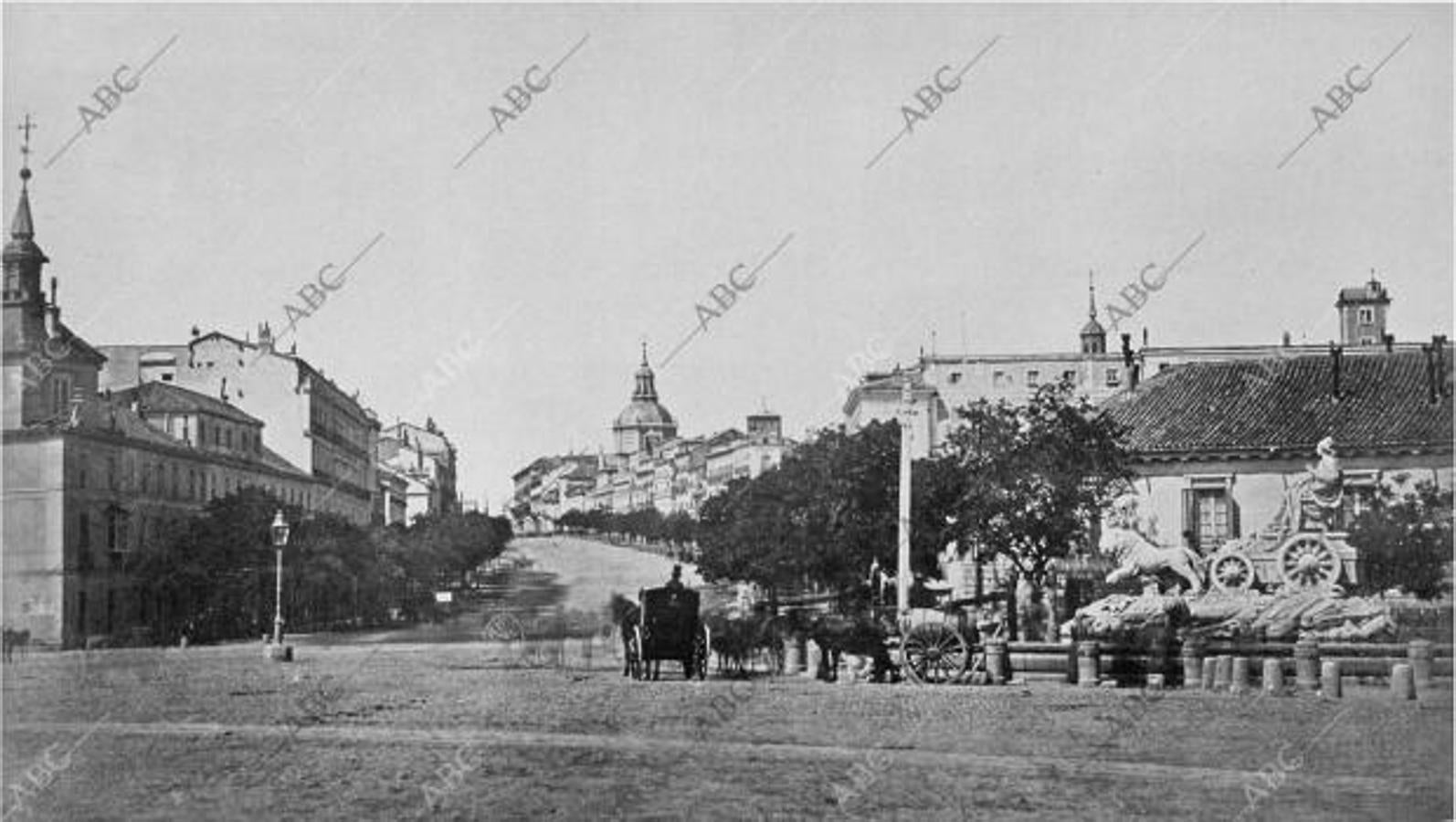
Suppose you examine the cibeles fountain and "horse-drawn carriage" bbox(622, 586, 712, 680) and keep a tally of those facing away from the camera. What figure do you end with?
1

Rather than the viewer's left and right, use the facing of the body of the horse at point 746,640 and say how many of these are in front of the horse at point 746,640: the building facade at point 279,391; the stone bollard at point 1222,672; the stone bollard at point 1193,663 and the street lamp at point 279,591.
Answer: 2

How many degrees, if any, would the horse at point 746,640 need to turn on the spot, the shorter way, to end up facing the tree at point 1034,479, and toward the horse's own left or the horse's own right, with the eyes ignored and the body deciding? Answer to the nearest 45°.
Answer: approximately 135° to the horse's own right

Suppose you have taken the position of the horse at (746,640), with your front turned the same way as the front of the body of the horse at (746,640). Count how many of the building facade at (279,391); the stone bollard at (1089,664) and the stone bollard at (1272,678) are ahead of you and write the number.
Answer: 1

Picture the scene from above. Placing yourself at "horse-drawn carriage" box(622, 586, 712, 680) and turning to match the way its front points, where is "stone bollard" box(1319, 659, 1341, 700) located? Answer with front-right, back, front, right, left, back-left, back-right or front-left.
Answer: back-right

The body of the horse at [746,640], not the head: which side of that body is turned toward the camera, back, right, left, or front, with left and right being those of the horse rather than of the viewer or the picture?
left

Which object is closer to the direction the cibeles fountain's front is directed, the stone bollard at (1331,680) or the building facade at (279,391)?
the building facade

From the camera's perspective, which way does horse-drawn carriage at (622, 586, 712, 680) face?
away from the camera

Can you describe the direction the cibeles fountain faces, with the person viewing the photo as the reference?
facing to the left of the viewer

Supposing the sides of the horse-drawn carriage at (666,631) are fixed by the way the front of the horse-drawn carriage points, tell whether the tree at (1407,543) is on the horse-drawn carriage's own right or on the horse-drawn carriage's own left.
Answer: on the horse-drawn carriage's own right

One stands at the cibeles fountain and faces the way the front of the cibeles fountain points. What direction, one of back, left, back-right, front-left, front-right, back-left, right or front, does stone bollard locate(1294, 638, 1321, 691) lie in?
left

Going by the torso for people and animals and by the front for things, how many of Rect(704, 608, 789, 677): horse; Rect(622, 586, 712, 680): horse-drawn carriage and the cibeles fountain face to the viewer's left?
2

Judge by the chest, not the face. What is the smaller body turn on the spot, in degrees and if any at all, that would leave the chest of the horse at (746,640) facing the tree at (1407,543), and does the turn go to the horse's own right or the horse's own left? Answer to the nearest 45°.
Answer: approximately 180°
